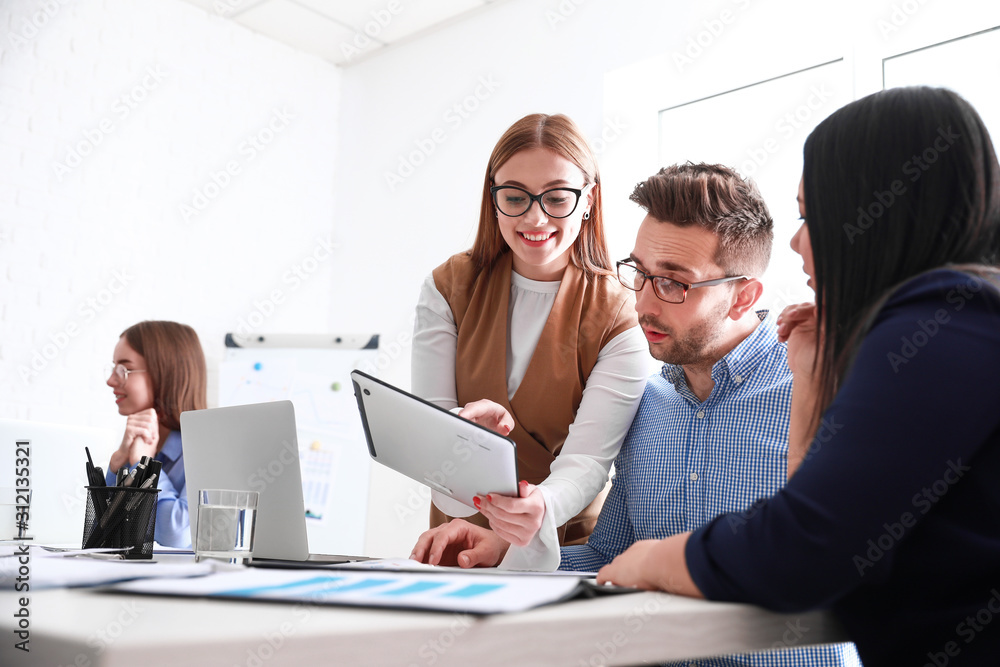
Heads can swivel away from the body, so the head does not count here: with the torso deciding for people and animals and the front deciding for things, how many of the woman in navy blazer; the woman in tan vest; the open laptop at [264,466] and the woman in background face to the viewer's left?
2

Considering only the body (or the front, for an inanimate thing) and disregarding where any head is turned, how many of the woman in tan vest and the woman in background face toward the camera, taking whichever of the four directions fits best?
1

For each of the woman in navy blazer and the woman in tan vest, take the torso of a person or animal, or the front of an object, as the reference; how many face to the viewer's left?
1

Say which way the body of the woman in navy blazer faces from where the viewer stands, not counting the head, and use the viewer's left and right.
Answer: facing to the left of the viewer

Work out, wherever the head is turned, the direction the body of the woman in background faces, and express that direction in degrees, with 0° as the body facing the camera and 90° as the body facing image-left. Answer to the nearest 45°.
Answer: approximately 90°

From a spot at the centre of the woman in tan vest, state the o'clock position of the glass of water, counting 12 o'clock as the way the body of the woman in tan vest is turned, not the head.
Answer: The glass of water is roughly at 1 o'clock from the woman in tan vest.

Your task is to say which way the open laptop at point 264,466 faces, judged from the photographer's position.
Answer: facing away from the viewer and to the right of the viewer

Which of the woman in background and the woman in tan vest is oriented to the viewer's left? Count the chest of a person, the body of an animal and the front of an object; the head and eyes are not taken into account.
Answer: the woman in background
